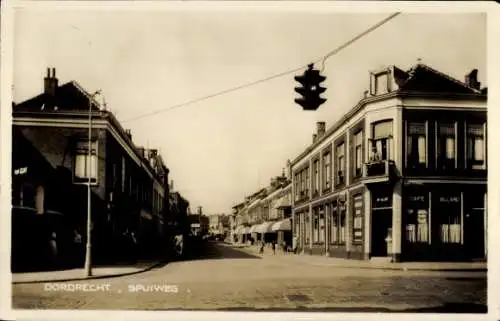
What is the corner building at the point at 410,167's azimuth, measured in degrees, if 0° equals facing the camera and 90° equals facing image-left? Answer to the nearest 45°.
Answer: approximately 45°

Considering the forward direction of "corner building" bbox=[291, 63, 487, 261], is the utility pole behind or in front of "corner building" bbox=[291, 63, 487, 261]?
in front

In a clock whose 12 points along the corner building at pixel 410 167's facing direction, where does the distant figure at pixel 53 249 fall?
The distant figure is roughly at 1 o'clock from the corner building.
